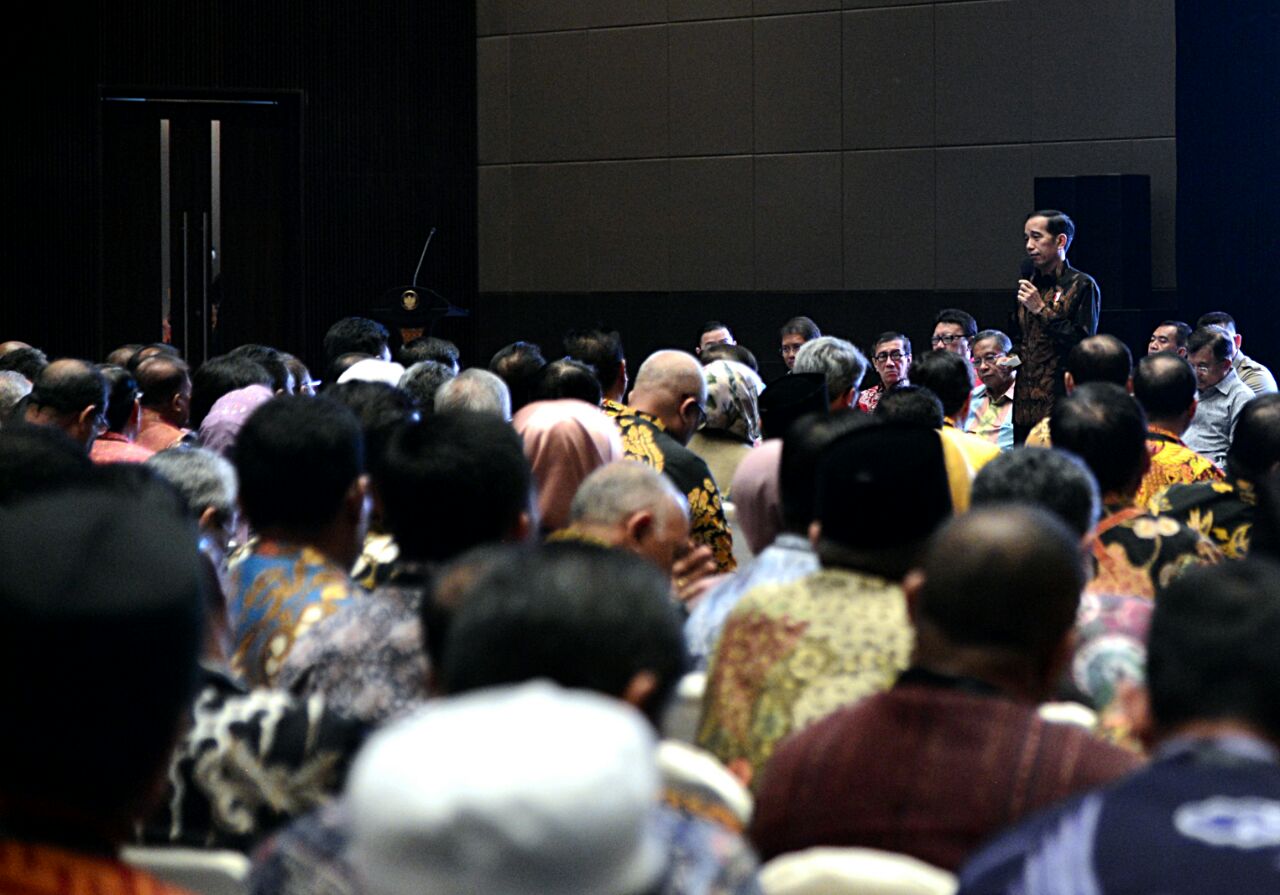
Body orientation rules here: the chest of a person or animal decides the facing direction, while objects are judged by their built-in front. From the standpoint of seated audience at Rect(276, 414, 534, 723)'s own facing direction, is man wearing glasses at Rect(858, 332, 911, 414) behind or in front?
in front

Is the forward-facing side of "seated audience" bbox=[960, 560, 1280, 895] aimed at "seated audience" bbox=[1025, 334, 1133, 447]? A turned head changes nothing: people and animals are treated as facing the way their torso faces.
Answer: yes

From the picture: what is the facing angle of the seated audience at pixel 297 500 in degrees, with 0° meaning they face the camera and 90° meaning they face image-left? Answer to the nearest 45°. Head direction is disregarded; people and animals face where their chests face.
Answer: approximately 225°

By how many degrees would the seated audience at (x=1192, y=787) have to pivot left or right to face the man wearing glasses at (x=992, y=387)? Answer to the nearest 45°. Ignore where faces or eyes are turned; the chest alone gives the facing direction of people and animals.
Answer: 0° — they already face them

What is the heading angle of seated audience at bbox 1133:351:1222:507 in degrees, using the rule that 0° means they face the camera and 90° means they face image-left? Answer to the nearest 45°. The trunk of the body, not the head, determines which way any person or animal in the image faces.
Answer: approximately 180°

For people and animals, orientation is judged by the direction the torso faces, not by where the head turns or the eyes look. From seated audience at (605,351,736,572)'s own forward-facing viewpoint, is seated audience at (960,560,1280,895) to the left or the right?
on their right

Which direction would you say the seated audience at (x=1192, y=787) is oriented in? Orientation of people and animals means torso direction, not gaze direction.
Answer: away from the camera

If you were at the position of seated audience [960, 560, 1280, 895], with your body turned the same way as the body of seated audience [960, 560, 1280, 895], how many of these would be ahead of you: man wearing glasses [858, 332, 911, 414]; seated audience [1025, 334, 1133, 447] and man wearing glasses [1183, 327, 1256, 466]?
3

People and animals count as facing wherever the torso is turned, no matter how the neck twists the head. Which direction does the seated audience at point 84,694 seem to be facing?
away from the camera

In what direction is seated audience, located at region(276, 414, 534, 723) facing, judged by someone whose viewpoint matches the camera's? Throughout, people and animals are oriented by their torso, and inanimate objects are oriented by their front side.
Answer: facing away from the viewer and to the right of the viewer

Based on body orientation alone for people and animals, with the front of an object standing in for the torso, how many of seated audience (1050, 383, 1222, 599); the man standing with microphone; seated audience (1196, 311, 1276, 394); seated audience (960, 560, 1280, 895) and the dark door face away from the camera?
2

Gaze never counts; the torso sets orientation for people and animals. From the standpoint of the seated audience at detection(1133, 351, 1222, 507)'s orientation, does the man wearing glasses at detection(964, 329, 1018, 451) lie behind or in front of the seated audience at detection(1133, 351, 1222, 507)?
in front

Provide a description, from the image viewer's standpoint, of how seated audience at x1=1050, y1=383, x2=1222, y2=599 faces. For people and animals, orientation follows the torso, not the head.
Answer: facing away from the viewer
